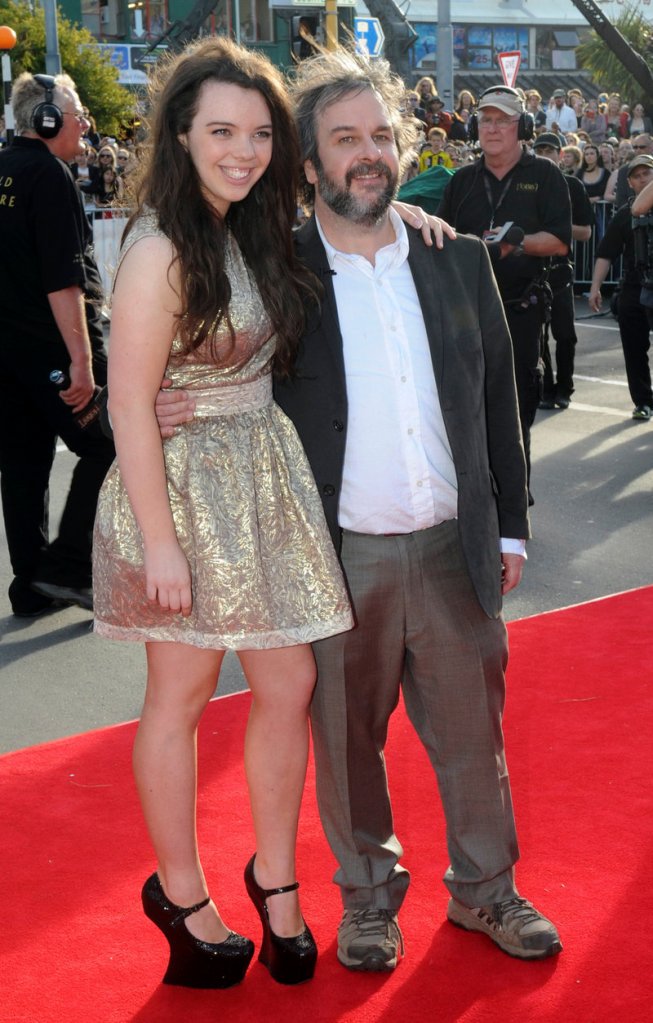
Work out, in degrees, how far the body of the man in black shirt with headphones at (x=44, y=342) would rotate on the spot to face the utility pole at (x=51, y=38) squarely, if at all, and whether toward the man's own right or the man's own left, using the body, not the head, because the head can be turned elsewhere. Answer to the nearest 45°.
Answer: approximately 45° to the man's own left

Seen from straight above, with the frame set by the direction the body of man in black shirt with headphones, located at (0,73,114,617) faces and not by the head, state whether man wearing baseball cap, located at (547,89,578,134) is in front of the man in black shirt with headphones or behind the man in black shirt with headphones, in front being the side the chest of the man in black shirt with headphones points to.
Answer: in front

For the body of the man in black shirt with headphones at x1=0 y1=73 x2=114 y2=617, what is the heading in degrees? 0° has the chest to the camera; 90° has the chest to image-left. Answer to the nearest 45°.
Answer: approximately 225°

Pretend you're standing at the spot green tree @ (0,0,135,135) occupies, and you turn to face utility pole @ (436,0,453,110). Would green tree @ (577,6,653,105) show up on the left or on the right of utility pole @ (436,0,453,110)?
left

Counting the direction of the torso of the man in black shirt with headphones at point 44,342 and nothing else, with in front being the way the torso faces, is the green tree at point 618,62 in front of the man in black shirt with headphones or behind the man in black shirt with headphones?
in front

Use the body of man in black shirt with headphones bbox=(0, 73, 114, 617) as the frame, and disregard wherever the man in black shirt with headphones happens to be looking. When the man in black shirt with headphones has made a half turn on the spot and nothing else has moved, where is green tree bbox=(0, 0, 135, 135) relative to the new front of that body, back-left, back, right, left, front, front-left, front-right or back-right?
back-right

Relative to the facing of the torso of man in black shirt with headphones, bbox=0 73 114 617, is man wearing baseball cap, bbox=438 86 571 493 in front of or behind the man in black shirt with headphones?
in front

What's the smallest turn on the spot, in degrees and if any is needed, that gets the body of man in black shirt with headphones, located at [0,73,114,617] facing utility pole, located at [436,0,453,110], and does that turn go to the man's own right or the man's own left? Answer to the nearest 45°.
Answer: approximately 45° to the man's own left

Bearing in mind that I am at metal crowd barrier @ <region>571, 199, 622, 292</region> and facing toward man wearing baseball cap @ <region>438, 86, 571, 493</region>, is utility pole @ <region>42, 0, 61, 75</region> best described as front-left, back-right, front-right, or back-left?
back-right

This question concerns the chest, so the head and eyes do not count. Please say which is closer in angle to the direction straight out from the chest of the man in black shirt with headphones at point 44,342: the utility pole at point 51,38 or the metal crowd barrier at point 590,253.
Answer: the metal crowd barrier
